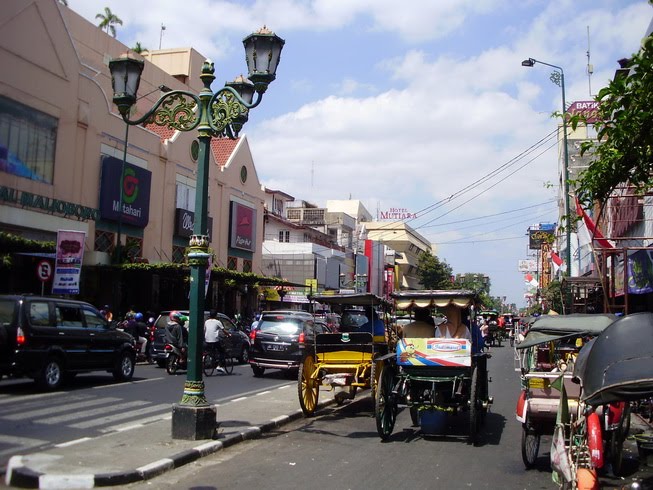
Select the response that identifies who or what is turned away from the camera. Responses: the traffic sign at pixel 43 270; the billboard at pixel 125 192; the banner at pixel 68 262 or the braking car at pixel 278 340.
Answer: the braking car

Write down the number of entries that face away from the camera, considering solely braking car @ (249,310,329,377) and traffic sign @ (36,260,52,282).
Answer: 1

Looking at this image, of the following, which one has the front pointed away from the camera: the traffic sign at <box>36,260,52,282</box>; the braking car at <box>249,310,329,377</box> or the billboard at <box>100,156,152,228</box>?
the braking car

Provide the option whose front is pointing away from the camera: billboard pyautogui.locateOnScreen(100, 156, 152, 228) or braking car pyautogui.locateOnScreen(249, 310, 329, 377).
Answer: the braking car

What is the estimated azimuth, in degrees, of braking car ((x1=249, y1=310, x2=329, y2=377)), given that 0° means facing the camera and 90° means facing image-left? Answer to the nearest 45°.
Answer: approximately 180°

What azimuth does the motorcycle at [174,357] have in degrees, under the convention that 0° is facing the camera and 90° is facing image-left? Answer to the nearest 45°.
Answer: approximately 225°

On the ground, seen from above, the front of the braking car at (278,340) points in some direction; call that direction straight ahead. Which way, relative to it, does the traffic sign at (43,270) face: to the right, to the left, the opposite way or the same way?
the opposite way

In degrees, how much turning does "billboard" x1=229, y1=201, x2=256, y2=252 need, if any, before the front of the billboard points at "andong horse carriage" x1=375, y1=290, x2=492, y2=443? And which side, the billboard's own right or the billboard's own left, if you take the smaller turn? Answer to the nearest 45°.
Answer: approximately 45° to the billboard's own right

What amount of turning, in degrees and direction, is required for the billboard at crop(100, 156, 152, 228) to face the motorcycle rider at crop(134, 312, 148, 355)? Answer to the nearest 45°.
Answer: approximately 45° to its right

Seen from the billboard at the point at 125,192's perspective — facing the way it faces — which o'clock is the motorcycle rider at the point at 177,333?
The motorcycle rider is roughly at 1 o'clock from the billboard.

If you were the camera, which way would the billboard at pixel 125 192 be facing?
facing the viewer and to the right of the viewer

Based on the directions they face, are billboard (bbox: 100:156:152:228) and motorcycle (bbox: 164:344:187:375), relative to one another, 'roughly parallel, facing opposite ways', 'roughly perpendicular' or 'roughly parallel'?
roughly perpendicular

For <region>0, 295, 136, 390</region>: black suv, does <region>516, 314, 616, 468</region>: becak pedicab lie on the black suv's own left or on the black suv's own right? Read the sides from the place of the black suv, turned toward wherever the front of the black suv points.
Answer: on the black suv's own right

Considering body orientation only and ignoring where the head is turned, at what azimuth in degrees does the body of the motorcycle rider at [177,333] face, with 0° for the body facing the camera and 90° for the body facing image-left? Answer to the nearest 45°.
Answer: approximately 225°

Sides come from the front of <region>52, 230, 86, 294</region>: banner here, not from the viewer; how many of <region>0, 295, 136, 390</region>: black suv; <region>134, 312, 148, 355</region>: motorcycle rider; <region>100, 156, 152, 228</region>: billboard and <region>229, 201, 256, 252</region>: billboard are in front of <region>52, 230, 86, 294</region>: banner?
1
